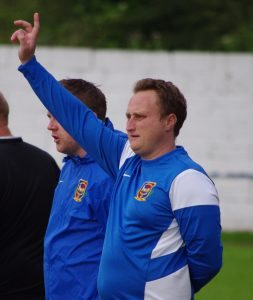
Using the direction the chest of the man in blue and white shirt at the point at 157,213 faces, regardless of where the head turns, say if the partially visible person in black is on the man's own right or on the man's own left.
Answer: on the man's own right

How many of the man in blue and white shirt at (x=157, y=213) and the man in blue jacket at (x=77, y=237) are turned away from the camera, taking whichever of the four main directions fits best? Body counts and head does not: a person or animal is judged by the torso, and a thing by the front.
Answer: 0

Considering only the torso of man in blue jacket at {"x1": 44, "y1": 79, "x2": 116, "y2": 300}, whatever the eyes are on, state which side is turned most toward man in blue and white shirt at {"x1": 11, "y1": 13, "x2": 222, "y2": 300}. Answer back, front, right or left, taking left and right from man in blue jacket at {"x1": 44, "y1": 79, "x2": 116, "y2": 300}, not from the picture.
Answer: left

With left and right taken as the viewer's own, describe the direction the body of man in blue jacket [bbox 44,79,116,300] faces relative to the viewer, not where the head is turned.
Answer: facing the viewer and to the left of the viewer

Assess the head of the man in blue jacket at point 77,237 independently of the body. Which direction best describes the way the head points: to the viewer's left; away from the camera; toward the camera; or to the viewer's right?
to the viewer's left

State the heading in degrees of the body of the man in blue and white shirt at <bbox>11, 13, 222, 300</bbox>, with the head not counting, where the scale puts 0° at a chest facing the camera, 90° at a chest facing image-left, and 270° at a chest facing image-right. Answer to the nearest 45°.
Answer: approximately 45°

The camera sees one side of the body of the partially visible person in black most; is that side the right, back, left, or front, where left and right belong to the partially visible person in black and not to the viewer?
back

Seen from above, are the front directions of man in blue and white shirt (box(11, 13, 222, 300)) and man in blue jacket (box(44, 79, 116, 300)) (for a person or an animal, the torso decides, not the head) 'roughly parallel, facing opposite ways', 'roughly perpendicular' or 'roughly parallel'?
roughly parallel

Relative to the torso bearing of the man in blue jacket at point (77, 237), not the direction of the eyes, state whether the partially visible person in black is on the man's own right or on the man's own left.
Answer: on the man's own right
